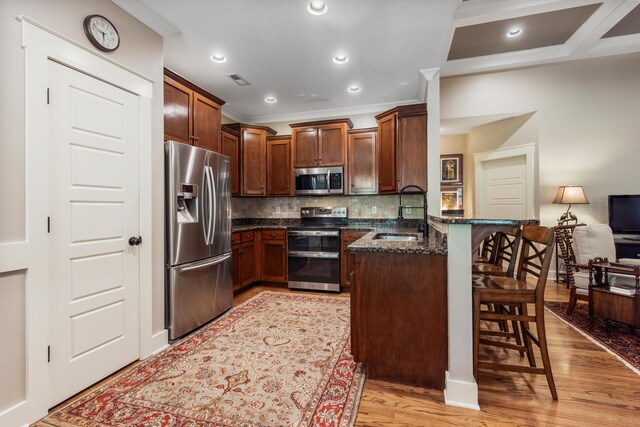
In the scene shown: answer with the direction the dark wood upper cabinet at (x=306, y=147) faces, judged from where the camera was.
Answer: facing the viewer

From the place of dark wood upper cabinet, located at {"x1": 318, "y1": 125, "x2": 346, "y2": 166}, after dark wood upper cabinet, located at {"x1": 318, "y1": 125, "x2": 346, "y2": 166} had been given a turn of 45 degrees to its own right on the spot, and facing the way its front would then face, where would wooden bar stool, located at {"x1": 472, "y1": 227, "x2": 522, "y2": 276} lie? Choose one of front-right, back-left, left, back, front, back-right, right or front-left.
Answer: left

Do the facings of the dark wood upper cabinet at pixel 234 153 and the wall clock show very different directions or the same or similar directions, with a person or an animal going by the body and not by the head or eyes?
same or similar directions

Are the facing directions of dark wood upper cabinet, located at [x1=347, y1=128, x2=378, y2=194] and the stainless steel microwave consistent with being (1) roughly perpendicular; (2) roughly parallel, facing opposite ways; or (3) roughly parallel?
roughly parallel

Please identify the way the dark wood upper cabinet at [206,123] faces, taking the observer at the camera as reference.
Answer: facing the viewer and to the right of the viewer

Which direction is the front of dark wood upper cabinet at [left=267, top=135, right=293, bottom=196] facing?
toward the camera

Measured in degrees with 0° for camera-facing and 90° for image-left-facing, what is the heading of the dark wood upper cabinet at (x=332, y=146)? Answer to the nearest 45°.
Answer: approximately 0°

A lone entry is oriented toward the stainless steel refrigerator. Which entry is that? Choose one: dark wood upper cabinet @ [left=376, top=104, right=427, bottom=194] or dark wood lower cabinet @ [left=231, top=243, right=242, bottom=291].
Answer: the dark wood upper cabinet

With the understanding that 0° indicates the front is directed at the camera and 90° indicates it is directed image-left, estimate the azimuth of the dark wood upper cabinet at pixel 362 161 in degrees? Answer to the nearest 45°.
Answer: approximately 0°

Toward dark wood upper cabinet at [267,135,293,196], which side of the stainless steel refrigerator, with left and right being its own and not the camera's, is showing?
left

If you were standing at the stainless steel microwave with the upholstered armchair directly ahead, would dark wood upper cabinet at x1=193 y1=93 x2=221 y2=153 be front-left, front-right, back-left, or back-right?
back-right

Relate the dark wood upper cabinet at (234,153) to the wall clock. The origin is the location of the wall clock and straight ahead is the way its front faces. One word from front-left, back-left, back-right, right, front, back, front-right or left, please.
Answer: left

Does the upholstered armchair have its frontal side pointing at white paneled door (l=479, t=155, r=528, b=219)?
no

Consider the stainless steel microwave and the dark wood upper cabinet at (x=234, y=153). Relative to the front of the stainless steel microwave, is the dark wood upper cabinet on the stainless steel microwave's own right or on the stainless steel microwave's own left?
on the stainless steel microwave's own right

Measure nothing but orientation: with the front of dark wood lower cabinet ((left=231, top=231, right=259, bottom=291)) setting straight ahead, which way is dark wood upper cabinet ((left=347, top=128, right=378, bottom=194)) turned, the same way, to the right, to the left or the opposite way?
to the right

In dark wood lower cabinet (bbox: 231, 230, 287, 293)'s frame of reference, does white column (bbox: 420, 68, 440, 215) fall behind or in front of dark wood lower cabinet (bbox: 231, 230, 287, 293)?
in front
